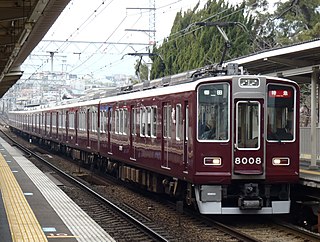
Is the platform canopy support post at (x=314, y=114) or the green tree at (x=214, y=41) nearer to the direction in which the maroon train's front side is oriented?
the platform canopy support post

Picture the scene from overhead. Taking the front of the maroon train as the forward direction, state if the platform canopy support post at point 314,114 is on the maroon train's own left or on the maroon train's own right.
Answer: on the maroon train's own left

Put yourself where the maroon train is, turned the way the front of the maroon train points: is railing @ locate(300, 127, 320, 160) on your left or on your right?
on your left

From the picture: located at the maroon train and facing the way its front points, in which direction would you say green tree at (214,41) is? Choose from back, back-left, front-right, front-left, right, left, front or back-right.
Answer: back-left

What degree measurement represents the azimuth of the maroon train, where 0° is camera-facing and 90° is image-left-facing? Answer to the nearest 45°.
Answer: approximately 315°

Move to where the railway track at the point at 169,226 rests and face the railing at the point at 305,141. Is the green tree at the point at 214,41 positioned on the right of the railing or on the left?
left
